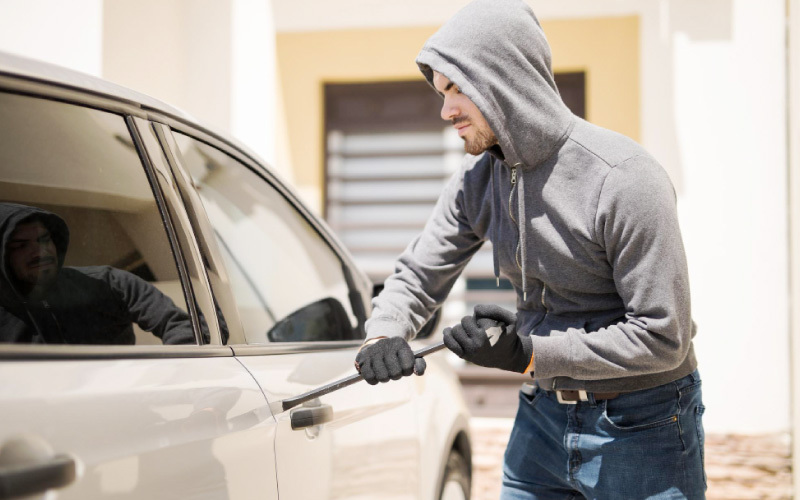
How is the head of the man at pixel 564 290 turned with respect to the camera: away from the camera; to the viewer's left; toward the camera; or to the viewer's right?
to the viewer's left

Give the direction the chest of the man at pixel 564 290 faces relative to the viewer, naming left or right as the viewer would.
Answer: facing the viewer and to the left of the viewer

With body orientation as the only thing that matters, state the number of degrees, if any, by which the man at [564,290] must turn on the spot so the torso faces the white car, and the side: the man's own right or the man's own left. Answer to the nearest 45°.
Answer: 0° — they already face it

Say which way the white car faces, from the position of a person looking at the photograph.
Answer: facing away from the viewer and to the right of the viewer

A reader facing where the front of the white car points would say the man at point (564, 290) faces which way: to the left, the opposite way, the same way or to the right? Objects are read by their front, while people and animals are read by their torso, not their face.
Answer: the opposite way
